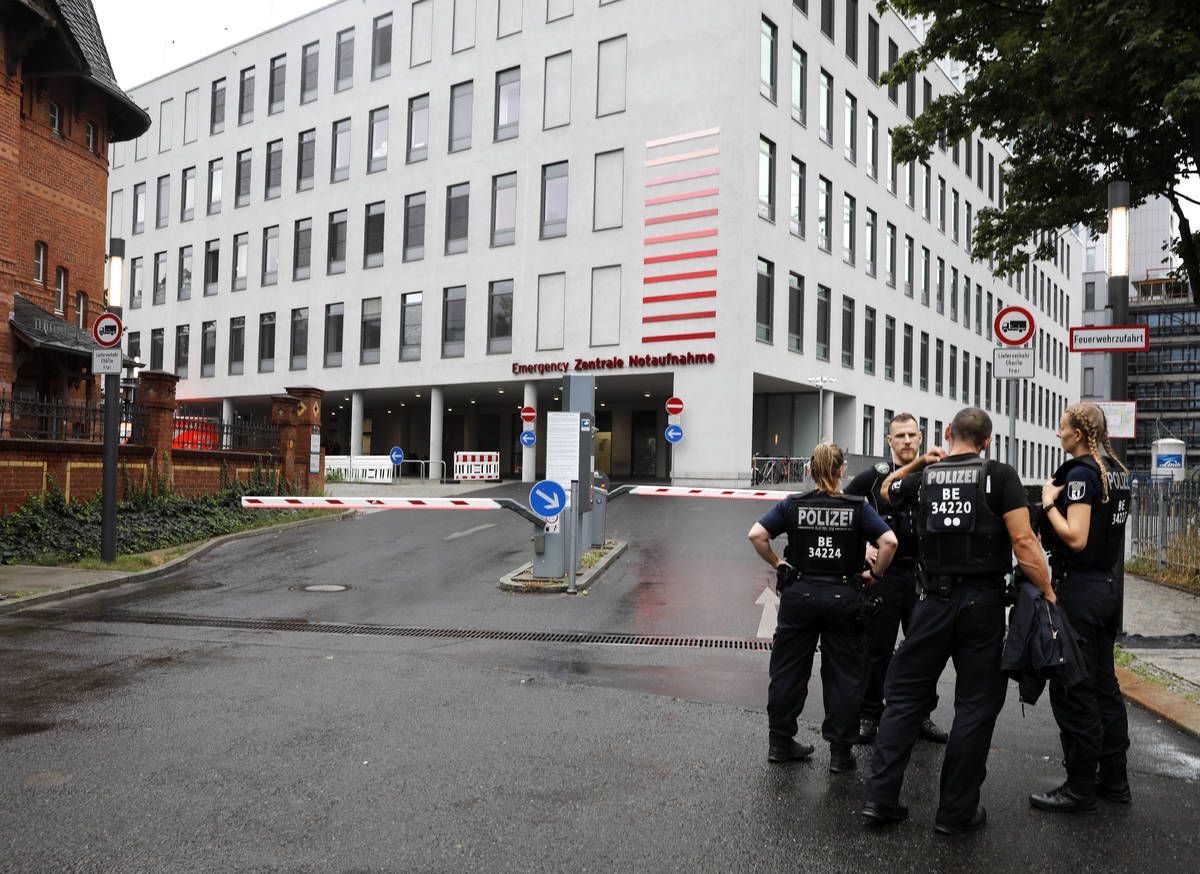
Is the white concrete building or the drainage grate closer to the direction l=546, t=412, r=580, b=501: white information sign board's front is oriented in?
the drainage grate

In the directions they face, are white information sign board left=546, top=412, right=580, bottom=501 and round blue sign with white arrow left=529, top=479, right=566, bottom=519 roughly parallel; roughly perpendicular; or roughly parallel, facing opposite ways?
roughly parallel

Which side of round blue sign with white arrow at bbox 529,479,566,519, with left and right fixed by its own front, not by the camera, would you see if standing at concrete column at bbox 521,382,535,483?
back

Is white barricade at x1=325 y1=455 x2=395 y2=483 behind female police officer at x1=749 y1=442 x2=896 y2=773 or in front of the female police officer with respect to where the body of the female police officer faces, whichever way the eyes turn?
in front

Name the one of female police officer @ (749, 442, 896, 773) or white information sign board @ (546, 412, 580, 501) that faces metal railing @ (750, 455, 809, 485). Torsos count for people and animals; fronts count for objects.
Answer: the female police officer

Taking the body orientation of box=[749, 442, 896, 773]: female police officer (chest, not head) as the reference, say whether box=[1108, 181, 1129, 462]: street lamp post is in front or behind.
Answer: in front

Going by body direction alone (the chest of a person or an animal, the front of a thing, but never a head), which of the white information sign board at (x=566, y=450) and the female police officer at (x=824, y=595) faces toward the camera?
the white information sign board

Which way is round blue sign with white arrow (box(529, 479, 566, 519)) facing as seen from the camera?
toward the camera

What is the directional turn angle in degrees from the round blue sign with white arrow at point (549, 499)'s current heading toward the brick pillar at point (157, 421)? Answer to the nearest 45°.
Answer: approximately 135° to its right

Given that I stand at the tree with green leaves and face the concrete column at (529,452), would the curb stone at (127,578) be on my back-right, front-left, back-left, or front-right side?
front-left

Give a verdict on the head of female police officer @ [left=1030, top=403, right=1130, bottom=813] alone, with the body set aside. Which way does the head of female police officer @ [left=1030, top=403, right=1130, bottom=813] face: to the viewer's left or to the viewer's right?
to the viewer's left

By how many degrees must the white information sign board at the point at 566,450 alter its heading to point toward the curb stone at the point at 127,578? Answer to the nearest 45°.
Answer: approximately 90° to its right

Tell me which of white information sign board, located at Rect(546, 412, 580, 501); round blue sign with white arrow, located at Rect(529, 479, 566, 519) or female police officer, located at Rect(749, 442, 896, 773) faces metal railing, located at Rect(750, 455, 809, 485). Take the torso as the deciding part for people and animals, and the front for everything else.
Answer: the female police officer

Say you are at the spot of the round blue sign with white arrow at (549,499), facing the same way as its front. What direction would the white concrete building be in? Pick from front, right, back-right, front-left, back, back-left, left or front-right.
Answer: back

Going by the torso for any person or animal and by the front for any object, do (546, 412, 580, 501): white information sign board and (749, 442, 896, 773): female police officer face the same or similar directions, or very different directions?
very different directions

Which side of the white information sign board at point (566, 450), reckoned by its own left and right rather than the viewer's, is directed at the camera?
front

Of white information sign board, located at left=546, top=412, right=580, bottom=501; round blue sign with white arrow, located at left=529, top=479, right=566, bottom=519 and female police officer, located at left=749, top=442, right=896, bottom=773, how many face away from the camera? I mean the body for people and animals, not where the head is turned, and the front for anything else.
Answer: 1

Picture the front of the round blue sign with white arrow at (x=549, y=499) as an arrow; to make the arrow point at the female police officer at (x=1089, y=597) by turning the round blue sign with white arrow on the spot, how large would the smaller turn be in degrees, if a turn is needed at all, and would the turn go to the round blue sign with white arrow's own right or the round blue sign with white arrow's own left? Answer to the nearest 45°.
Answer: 0° — it already faces them

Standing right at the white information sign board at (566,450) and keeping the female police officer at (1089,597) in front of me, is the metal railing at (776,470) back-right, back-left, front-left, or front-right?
back-left

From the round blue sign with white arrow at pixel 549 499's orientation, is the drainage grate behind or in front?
in front

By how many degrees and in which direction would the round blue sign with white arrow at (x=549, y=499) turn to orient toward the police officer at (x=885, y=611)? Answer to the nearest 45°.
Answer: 0° — it already faces them
